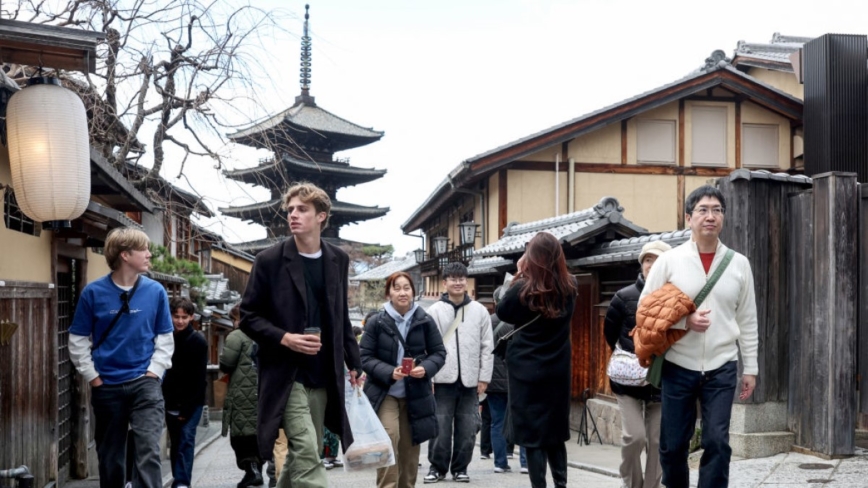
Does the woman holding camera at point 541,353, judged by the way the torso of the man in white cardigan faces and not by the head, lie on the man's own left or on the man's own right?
on the man's own right

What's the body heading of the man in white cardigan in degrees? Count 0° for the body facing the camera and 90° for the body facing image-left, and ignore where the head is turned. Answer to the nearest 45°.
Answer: approximately 0°

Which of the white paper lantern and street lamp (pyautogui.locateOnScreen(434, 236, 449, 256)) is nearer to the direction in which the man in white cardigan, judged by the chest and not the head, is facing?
the white paper lantern

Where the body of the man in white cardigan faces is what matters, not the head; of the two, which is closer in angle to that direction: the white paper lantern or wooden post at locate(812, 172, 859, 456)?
the white paper lantern

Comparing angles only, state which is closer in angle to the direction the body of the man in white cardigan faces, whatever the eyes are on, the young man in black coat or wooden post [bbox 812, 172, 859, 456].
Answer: the young man in black coat

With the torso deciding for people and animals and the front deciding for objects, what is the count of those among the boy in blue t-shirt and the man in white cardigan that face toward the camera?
2

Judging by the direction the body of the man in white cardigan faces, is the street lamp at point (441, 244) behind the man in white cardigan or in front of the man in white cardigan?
behind

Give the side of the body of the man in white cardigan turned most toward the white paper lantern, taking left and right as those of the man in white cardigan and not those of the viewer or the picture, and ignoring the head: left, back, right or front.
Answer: right

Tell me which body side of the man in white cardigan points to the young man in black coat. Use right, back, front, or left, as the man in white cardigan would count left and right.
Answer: right

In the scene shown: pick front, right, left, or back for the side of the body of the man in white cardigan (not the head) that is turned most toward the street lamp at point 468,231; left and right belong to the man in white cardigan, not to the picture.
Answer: back

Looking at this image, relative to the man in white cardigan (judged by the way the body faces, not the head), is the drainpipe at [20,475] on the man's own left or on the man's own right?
on the man's own right
